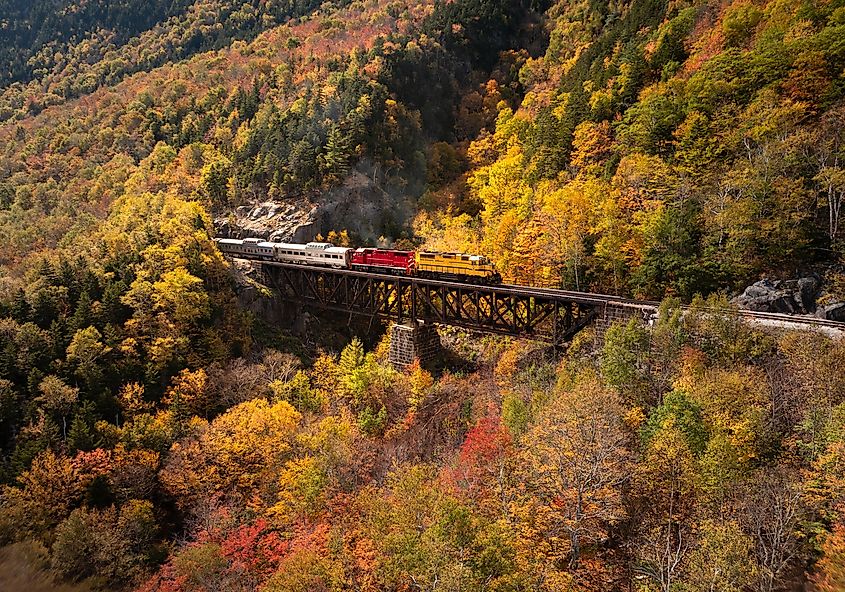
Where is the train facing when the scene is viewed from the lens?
facing the viewer and to the right of the viewer

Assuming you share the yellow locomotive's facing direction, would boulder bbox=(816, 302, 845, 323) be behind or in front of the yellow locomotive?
in front

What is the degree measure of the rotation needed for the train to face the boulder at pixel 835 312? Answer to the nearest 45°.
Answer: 0° — it already faces it

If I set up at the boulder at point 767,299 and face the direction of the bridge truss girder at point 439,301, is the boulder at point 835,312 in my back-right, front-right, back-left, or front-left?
back-left

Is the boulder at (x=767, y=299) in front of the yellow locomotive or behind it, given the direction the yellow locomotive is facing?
in front
